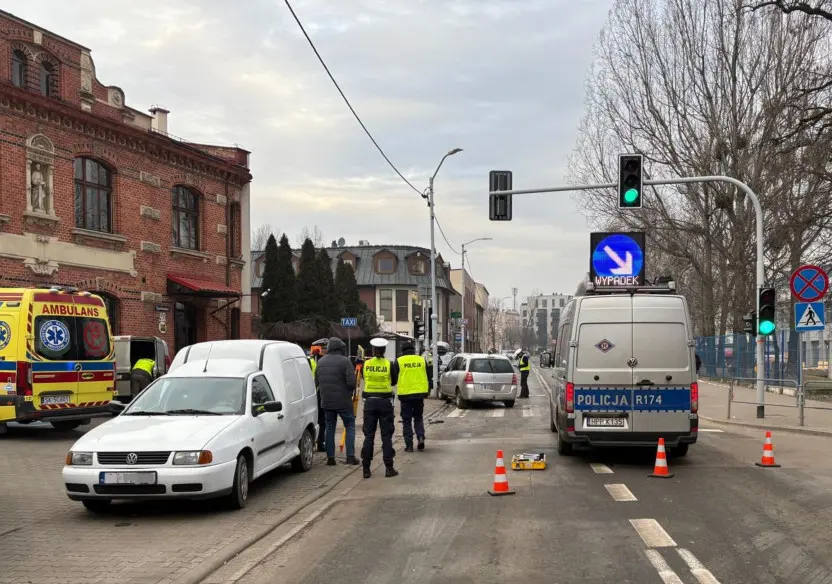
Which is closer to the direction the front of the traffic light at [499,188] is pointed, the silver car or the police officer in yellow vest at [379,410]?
the silver car

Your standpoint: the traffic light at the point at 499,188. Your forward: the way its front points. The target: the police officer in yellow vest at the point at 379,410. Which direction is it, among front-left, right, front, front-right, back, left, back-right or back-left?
back

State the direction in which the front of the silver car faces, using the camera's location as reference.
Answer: facing away from the viewer and to the left of the viewer

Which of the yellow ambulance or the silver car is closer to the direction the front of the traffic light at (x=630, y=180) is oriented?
the yellow ambulance

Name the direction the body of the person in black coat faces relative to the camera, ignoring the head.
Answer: away from the camera

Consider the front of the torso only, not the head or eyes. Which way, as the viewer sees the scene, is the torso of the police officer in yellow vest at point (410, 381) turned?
away from the camera

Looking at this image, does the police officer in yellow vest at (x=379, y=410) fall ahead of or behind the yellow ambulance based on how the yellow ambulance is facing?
behind

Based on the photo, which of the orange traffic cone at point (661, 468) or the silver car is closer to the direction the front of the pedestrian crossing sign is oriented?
the orange traffic cone

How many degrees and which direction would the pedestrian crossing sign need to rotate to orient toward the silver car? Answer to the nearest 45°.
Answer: approximately 135° to its right

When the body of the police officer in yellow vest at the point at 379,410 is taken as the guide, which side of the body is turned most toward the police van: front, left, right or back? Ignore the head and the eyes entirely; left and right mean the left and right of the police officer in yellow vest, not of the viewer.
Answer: right
